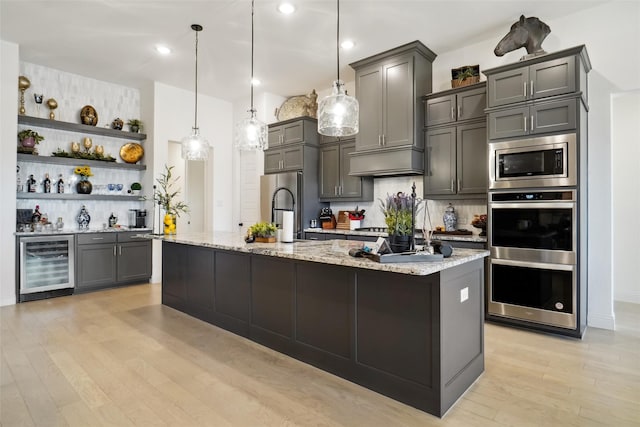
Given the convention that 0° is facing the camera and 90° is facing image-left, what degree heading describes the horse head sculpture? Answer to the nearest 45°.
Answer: approximately 90°

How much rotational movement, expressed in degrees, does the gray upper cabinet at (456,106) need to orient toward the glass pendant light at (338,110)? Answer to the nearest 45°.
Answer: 0° — it already faces it

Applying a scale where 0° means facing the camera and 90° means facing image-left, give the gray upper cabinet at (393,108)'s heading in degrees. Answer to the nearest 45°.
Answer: approximately 45°

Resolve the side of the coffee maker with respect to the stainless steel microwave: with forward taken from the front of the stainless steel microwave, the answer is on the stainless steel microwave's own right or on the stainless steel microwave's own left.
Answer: on the stainless steel microwave's own right

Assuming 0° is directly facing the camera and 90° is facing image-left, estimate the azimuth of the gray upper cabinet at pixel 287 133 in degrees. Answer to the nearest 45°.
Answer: approximately 45°

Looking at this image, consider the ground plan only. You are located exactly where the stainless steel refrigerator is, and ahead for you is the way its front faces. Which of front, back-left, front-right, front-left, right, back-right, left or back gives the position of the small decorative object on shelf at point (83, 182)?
front-right

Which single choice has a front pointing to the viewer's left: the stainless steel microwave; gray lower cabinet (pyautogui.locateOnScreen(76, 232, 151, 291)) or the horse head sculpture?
the horse head sculpture

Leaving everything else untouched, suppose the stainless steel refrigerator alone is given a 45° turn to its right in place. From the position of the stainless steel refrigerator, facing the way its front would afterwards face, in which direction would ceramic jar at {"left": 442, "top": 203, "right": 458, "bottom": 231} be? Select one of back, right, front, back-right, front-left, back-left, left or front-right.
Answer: back-left

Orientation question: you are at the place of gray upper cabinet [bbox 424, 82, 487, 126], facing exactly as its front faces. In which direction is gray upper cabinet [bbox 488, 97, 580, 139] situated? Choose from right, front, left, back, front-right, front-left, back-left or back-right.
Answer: left

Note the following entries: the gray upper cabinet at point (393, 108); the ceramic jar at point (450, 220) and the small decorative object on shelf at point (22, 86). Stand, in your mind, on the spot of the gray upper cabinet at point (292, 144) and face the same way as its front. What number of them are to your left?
2

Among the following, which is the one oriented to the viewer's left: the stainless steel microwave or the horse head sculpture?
the horse head sculpture

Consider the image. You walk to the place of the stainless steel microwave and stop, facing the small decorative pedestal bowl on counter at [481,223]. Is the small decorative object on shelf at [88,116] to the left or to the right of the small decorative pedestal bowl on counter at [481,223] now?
left

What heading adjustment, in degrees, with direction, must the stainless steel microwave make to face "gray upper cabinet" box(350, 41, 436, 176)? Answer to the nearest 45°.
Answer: approximately 90° to its right

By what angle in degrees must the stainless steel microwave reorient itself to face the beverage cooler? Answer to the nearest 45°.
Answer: approximately 90° to its right
